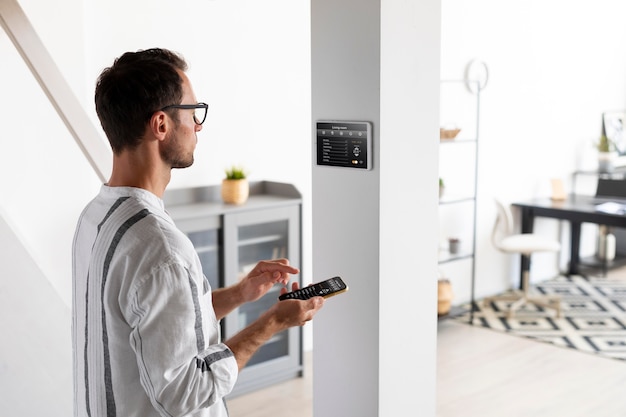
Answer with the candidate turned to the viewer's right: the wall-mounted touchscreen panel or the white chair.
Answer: the white chair

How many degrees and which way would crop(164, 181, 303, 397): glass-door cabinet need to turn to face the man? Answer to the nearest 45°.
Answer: approximately 45° to its right

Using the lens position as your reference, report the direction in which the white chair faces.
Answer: facing to the right of the viewer

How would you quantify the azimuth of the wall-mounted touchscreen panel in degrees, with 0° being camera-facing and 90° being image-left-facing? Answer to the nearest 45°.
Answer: approximately 45°

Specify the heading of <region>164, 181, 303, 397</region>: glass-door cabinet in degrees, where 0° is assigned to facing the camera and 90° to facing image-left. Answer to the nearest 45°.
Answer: approximately 315°

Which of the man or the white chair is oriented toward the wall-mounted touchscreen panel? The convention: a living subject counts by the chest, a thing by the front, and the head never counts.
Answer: the man

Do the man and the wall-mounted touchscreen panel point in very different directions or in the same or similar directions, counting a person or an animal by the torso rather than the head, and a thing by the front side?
very different directions

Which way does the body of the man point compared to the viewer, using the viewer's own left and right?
facing away from the viewer and to the right of the viewer
